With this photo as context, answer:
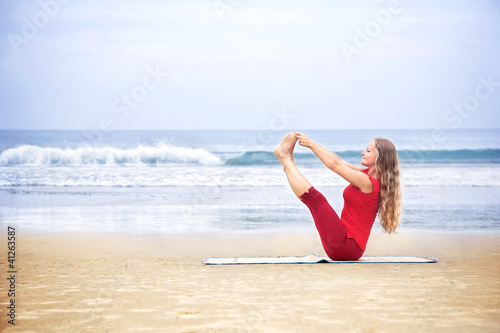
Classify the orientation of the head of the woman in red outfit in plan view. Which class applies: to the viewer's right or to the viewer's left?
to the viewer's left

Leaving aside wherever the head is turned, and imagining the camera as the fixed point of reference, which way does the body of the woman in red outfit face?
to the viewer's left
